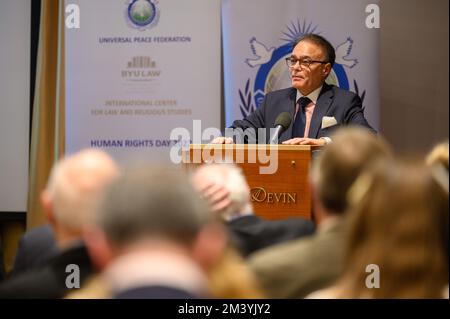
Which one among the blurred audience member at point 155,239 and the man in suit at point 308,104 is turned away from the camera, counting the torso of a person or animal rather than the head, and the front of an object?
the blurred audience member

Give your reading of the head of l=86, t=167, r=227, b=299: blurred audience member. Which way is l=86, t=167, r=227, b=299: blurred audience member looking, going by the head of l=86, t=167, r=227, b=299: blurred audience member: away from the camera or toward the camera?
away from the camera

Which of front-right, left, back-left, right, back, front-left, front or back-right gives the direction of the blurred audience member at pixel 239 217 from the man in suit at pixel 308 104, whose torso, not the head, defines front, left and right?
front-left

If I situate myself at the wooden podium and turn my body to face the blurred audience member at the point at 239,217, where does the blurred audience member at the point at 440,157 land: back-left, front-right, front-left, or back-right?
front-left

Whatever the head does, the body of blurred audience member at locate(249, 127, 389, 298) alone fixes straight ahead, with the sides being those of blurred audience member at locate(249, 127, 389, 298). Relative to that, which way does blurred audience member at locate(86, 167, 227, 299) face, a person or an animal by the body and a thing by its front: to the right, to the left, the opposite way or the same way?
the same way

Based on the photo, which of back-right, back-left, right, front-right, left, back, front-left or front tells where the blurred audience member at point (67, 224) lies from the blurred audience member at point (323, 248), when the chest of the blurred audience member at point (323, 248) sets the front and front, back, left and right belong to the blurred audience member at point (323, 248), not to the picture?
left

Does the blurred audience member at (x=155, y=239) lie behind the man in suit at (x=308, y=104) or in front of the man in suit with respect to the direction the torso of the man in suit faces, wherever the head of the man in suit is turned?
in front

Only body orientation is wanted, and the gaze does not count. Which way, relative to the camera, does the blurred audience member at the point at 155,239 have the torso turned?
away from the camera

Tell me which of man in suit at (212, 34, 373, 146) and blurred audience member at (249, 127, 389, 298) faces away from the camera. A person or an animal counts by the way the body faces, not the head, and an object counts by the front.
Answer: the blurred audience member

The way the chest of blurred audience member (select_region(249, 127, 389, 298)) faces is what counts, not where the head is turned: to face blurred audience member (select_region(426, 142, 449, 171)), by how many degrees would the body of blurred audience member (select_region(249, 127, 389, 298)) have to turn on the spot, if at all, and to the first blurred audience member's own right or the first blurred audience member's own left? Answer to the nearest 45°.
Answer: approximately 45° to the first blurred audience member's own right

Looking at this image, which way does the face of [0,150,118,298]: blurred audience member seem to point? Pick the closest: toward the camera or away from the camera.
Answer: away from the camera

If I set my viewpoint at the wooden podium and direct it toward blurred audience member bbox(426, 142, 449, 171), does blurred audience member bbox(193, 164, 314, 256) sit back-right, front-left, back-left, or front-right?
front-right

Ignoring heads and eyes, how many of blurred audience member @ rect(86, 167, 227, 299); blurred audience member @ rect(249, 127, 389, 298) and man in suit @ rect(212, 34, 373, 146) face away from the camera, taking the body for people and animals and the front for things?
2

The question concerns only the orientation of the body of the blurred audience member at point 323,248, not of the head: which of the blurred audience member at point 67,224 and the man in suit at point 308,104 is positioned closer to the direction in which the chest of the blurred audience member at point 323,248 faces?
the man in suit

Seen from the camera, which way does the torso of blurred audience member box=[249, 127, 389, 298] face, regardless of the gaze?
away from the camera
